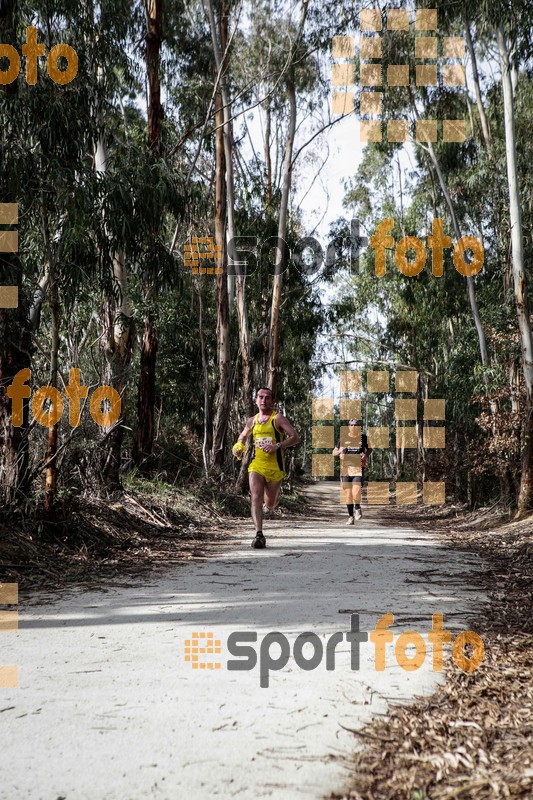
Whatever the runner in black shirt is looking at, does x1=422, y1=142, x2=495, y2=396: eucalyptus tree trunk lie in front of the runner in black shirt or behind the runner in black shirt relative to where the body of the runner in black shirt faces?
behind

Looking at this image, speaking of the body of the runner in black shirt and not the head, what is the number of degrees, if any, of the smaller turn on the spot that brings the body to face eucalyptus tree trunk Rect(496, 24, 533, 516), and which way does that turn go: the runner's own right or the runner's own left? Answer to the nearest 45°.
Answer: approximately 90° to the runner's own left

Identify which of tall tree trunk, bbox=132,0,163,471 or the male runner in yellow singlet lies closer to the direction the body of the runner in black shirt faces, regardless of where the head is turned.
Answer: the male runner in yellow singlet

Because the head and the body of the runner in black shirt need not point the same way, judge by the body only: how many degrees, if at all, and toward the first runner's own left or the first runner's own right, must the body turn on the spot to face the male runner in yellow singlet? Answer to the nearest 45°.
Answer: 0° — they already face them

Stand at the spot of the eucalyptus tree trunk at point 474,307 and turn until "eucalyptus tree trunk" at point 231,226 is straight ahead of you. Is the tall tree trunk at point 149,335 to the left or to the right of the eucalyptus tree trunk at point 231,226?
left

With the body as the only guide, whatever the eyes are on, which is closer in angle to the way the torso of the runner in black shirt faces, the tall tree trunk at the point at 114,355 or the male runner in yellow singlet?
the male runner in yellow singlet

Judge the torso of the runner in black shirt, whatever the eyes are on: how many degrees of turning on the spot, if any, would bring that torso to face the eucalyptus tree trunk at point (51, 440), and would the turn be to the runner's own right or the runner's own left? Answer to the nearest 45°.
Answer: approximately 45° to the runner's own right

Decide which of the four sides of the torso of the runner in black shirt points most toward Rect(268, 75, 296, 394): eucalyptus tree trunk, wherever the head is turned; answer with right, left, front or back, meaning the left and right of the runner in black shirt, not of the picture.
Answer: back

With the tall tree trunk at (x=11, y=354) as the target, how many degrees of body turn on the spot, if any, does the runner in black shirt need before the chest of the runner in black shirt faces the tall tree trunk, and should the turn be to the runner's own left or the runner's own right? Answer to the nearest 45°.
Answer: approximately 45° to the runner's own right

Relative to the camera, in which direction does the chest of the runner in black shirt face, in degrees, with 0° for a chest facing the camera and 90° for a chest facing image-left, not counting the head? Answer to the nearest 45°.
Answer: approximately 0°

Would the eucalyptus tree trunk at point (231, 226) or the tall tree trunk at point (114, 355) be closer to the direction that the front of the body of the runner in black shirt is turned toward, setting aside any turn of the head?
the tall tree trunk
